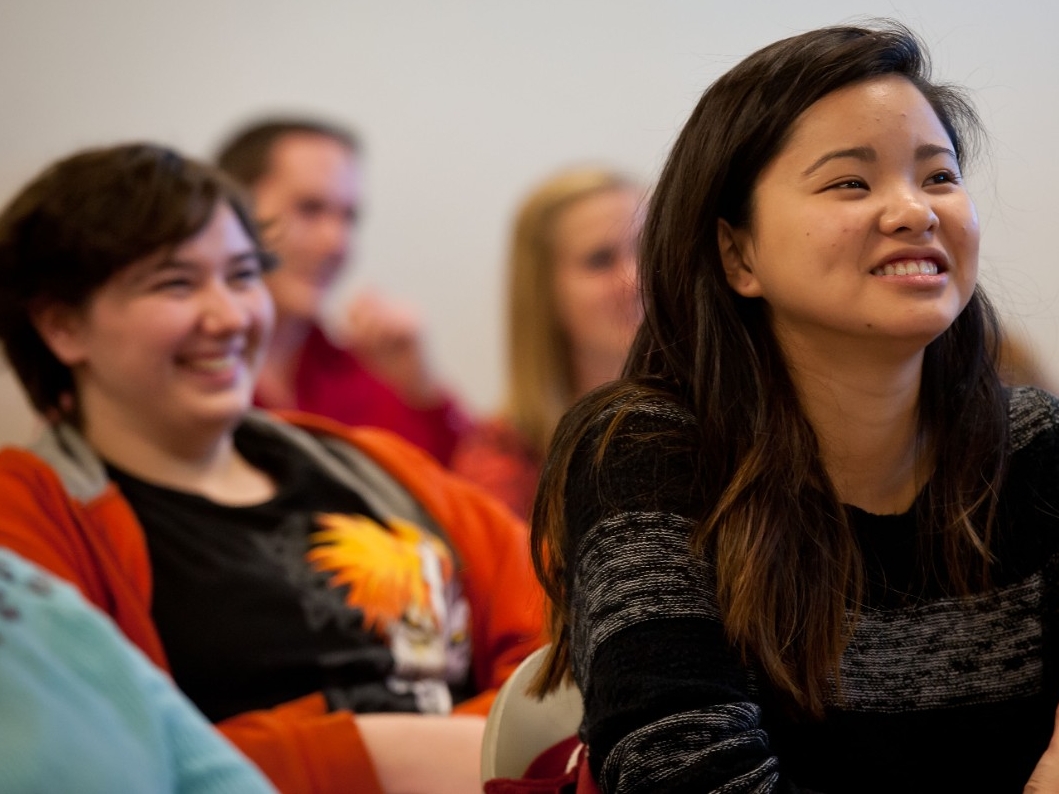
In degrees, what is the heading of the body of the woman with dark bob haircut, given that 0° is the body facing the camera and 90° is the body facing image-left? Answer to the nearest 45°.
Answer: approximately 315°

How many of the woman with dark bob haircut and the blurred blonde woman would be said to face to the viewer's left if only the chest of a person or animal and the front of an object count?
0

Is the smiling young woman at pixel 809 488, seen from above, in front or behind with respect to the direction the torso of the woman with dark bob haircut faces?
in front

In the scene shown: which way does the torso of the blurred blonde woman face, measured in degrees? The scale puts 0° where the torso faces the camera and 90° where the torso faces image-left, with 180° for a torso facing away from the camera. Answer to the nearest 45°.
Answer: approximately 315°

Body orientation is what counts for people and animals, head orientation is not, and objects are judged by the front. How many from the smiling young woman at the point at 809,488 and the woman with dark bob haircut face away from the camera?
0

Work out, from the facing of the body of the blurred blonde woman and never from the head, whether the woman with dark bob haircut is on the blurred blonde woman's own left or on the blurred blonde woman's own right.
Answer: on the blurred blonde woman's own right

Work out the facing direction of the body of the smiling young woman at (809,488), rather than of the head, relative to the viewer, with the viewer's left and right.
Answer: facing the viewer and to the right of the viewer

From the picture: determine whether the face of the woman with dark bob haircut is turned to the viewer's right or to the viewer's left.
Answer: to the viewer's right
